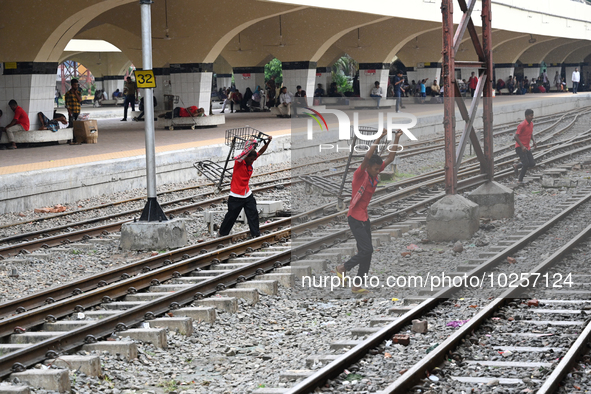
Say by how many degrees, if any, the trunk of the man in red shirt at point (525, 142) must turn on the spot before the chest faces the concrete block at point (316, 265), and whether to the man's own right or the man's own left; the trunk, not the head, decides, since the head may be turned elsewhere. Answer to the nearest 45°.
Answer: approximately 45° to the man's own right

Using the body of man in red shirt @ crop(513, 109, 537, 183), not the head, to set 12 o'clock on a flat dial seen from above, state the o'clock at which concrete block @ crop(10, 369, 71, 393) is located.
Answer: The concrete block is roughly at 2 o'clock from the man in red shirt.

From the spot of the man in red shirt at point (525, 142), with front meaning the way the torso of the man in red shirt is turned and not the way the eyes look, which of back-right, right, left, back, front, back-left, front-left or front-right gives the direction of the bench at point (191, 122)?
back

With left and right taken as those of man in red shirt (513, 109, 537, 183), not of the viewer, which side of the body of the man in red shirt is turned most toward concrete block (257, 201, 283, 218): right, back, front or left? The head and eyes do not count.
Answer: right

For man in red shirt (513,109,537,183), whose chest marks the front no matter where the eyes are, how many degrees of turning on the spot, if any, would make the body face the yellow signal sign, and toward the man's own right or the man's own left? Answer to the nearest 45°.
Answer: approximately 90° to the man's own right

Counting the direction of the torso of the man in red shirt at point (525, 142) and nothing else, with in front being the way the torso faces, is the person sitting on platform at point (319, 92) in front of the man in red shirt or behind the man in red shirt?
behind

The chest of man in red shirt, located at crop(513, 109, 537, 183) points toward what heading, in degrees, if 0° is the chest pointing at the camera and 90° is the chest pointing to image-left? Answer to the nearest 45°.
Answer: approximately 315°
